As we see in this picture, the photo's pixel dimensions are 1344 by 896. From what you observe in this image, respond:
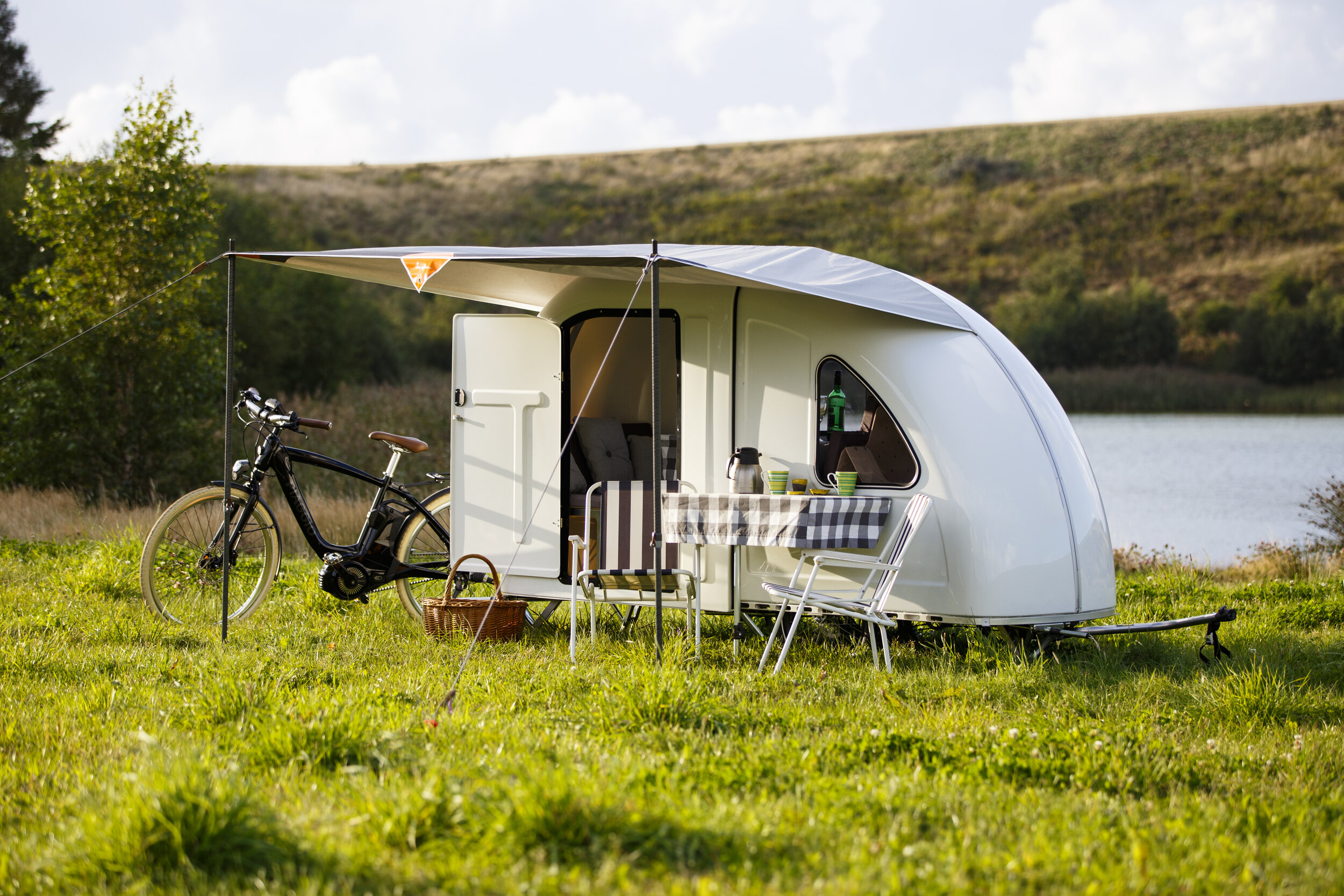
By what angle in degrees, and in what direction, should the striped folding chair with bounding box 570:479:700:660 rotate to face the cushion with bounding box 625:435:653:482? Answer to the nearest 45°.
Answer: approximately 180°

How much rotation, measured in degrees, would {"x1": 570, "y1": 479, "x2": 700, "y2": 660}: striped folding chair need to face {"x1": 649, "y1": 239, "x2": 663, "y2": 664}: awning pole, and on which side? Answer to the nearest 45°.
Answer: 0° — it already faces it

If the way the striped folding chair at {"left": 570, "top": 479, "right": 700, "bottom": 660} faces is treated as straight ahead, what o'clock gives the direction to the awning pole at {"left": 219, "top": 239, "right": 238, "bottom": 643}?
The awning pole is roughly at 3 o'clock from the striped folding chair.

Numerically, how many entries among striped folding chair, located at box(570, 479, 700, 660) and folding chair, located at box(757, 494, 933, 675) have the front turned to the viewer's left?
1

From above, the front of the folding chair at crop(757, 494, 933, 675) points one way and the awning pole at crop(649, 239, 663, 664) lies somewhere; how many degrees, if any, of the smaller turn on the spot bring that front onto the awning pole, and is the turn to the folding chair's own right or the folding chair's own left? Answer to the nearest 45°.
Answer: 0° — it already faces it

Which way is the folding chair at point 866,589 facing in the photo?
to the viewer's left

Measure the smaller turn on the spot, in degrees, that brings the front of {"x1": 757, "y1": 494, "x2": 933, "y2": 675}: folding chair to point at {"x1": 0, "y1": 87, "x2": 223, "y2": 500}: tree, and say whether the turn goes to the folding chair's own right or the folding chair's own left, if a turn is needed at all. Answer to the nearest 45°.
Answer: approximately 45° to the folding chair's own right

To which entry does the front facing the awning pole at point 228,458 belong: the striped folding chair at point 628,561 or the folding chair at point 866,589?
the folding chair

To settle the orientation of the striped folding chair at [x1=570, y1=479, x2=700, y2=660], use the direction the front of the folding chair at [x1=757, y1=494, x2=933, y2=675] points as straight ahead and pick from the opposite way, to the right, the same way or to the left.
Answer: to the left

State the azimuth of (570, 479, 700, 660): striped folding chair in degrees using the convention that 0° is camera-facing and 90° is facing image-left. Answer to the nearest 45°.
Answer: approximately 0°

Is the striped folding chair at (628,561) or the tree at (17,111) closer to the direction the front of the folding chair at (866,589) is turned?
the striped folding chair
